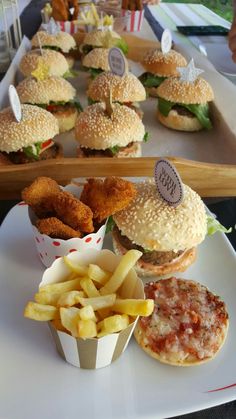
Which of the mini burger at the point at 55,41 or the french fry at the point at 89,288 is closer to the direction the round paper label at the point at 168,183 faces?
the french fry

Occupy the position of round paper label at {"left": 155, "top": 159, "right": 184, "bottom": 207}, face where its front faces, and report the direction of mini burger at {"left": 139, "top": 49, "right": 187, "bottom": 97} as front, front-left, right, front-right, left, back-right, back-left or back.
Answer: back-right

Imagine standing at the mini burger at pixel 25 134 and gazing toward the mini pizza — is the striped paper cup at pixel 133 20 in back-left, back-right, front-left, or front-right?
back-left

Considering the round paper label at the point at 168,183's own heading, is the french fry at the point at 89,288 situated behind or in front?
in front

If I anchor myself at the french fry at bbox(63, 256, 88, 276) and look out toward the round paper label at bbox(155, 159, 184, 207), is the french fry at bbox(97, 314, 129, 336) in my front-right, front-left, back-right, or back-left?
back-right

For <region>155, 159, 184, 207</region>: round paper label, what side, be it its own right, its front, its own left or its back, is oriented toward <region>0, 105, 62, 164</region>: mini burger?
right

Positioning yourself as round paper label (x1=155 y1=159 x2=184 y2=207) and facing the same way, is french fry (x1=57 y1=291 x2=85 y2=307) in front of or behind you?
in front

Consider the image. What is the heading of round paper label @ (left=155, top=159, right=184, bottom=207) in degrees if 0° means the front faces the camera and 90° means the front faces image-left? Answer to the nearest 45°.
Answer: approximately 45°

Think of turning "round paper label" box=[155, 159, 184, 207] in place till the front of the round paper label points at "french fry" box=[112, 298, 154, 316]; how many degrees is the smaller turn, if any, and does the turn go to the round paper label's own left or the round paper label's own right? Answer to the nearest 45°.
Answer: approximately 45° to the round paper label's own left
